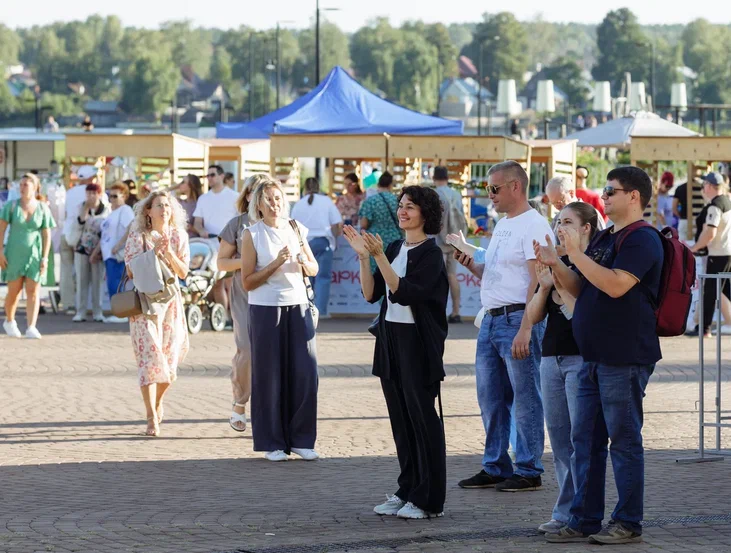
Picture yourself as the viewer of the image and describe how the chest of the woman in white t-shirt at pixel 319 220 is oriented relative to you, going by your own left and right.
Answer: facing away from the viewer

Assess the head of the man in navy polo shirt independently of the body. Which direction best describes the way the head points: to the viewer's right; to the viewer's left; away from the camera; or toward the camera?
to the viewer's left

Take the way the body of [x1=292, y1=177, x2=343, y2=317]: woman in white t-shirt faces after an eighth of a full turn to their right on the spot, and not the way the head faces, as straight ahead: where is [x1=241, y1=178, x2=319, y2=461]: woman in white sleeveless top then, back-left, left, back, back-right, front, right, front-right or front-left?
back-right

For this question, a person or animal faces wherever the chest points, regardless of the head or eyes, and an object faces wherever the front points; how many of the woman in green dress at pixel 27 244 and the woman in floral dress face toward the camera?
2

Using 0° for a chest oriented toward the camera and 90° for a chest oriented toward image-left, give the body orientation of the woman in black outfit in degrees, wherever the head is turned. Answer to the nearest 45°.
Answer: approximately 45°

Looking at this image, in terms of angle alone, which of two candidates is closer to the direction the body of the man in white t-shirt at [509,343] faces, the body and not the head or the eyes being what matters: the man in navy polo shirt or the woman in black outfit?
the woman in black outfit

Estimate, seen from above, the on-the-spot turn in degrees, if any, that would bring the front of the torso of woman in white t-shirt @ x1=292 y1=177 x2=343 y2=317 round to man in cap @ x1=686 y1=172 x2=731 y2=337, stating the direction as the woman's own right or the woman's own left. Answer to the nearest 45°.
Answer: approximately 135° to the woman's own right

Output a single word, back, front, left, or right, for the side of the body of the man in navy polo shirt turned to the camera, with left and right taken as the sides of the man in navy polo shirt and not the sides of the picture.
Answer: left

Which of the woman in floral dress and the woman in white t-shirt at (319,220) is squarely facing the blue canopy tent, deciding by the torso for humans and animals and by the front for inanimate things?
the woman in white t-shirt

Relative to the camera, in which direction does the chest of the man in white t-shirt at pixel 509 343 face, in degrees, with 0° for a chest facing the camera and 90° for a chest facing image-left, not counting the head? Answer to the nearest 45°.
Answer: approximately 45°
